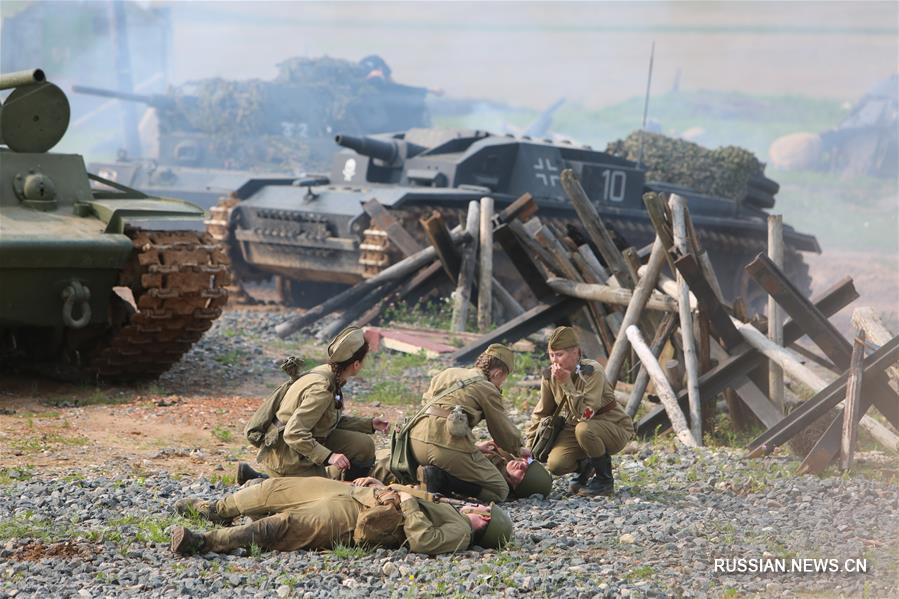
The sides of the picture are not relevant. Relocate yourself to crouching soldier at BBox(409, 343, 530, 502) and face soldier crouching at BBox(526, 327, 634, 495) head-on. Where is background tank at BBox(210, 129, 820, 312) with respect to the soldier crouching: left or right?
left

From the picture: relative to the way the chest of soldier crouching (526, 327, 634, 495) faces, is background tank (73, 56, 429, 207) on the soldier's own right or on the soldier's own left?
on the soldier's own right

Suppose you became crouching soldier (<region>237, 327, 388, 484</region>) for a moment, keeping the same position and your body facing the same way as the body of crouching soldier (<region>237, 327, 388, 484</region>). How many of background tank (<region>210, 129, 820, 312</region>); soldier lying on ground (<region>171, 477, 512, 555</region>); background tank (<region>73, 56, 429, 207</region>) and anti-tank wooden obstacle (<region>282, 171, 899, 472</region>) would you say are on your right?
1

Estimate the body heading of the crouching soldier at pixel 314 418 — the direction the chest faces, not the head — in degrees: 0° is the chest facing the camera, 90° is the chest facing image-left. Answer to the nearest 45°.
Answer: approximately 270°

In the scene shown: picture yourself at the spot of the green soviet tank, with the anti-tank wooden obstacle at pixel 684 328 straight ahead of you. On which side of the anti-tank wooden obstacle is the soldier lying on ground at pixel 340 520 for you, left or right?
right

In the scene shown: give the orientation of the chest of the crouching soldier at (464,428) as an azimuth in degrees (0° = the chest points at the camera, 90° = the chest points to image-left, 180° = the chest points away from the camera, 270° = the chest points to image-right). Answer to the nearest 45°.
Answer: approximately 225°

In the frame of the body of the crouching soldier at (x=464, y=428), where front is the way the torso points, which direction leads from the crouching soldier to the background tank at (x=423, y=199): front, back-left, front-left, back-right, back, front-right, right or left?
front-left

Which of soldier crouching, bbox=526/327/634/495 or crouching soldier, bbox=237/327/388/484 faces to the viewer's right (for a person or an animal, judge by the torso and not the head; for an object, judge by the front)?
the crouching soldier

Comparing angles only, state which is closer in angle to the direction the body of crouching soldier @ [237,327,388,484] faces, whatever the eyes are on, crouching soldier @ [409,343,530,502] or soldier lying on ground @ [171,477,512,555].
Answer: the crouching soldier

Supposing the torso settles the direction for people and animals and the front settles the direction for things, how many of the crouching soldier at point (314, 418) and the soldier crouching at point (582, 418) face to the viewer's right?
1

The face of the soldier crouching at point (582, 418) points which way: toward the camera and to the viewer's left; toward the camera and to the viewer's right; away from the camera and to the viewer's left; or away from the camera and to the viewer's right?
toward the camera and to the viewer's left
